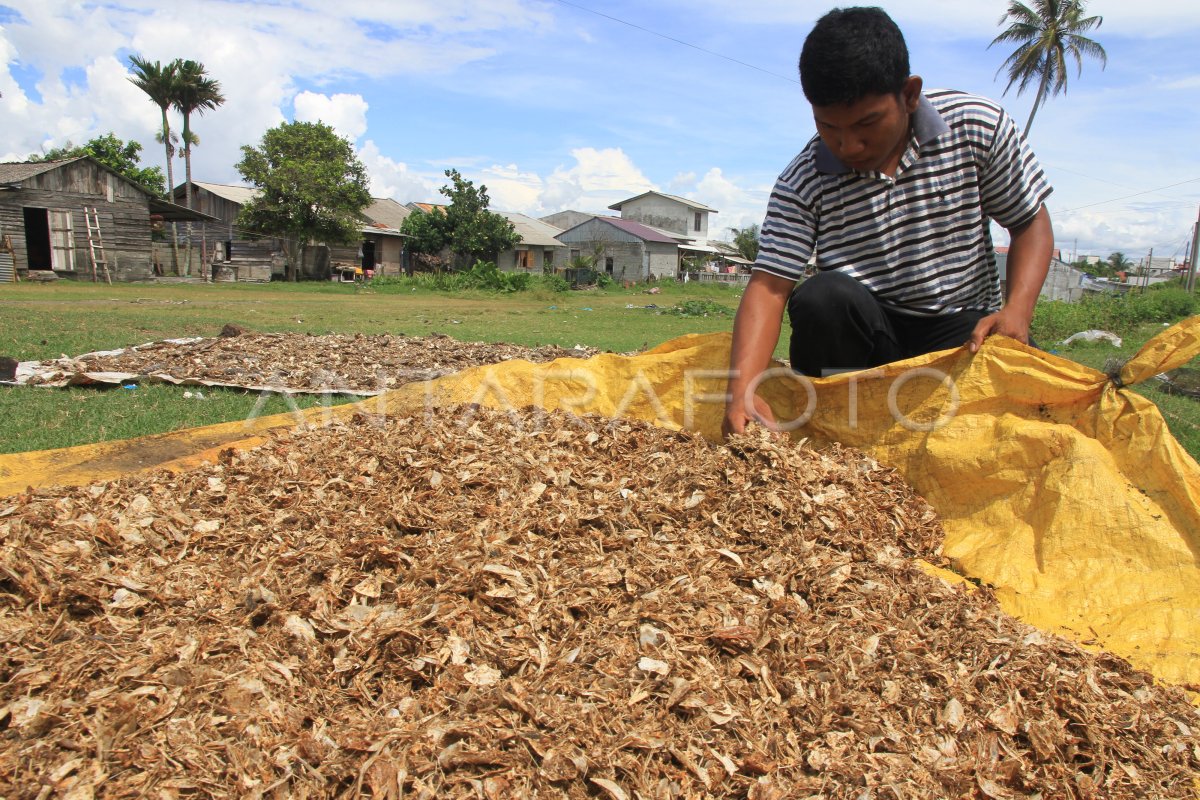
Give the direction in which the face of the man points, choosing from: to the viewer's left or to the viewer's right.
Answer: to the viewer's left

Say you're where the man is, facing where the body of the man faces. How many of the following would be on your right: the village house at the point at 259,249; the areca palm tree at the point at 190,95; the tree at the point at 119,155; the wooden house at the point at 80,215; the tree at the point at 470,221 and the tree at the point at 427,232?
6

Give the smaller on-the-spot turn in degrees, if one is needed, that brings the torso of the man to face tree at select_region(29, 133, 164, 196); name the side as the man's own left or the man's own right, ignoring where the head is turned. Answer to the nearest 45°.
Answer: approximately 90° to the man's own right

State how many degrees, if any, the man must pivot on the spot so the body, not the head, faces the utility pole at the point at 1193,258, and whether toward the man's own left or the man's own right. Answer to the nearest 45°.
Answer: approximately 135° to the man's own right

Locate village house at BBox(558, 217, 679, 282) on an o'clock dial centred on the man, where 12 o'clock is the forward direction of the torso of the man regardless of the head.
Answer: The village house is roughly at 4 o'clock from the man.

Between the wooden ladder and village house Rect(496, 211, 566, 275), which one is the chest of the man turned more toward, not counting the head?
the wooden ladder

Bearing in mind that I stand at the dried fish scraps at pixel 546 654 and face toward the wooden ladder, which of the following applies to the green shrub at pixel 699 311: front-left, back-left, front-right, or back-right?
front-right

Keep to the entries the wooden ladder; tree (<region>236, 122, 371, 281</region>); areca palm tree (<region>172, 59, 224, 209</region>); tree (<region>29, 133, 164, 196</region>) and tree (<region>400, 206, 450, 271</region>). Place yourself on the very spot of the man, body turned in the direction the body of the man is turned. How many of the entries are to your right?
5

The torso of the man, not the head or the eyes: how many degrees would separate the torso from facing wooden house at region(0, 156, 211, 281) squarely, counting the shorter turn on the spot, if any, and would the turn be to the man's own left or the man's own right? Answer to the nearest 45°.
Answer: approximately 90° to the man's own right

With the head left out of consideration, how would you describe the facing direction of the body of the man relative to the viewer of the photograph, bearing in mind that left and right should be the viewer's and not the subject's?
facing the viewer and to the left of the viewer

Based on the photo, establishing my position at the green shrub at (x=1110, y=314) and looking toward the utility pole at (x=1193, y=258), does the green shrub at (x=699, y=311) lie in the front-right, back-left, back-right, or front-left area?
back-left

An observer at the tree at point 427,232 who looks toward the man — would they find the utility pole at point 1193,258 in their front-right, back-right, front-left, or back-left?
front-left

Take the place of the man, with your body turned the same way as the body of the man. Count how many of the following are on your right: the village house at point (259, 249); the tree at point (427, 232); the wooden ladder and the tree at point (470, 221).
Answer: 4
